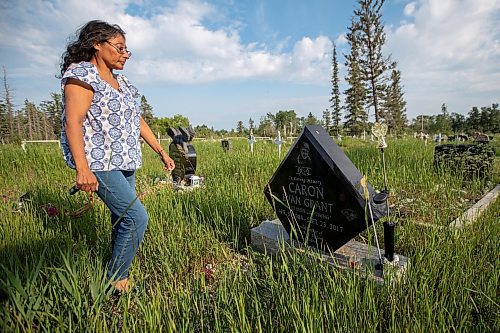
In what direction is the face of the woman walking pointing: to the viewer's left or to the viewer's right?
to the viewer's right

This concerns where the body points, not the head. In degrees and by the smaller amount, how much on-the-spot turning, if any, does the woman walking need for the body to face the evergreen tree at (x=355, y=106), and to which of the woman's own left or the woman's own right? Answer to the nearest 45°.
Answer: approximately 90° to the woman's own left

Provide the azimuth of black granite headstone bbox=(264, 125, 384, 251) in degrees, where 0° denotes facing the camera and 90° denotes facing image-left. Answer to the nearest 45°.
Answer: approximately 45°

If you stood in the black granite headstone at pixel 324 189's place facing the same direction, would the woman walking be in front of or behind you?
in front

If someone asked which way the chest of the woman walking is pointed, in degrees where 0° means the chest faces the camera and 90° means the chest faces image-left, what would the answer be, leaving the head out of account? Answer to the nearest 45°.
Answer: approximately 315°

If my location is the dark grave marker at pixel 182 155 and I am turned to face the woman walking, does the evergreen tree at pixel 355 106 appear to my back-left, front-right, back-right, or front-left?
back-left

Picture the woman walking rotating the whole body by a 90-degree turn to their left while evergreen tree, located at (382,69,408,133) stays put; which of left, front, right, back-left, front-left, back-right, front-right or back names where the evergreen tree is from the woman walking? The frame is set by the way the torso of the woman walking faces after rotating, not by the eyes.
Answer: front

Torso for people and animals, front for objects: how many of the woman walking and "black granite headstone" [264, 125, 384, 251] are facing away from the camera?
0
